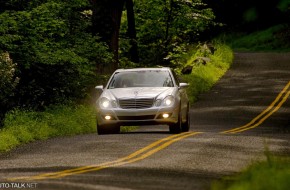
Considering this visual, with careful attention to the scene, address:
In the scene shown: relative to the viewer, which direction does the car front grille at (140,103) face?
toward the camera

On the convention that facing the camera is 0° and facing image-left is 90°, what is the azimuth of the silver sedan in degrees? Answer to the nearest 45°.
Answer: approximately 0°
